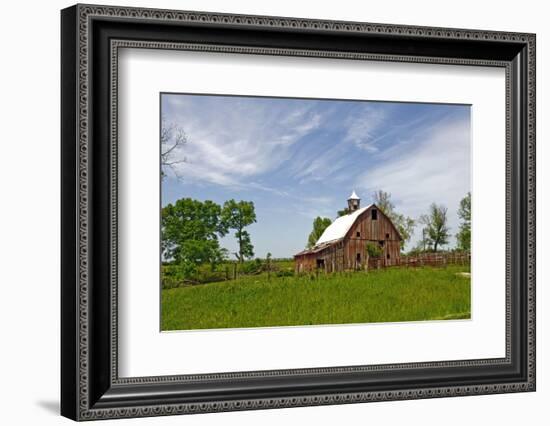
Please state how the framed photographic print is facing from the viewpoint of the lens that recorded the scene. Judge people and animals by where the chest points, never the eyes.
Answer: facing the viewer and to the right of the viewer
